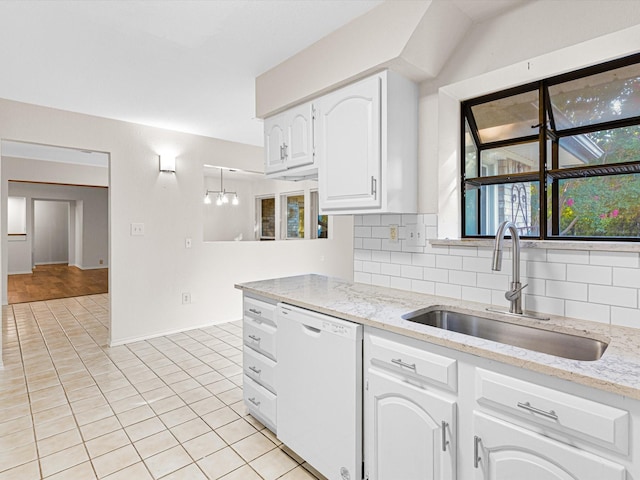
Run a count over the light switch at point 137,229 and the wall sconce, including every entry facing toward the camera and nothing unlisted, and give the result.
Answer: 2

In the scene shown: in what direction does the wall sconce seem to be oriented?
toward the camera

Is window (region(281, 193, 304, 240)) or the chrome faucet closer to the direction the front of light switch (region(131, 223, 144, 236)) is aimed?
the chrome faucet

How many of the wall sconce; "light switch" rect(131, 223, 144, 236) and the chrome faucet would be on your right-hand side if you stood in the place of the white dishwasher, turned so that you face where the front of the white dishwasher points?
2

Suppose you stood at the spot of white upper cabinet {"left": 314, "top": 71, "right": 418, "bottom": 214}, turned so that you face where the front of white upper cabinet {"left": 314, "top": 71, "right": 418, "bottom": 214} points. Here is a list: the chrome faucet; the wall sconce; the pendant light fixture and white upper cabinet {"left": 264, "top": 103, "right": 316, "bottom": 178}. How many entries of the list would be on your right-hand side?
3

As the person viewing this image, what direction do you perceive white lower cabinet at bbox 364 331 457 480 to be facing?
facing the viewer and to the left of the viewer

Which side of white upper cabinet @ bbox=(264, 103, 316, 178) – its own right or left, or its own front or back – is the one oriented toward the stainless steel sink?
left

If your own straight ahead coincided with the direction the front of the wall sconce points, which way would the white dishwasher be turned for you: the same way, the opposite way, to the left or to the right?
to the right

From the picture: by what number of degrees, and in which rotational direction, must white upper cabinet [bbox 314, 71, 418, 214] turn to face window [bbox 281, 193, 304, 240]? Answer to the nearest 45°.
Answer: approximately 135° to its right

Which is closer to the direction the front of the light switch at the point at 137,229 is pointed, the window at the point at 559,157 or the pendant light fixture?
the window

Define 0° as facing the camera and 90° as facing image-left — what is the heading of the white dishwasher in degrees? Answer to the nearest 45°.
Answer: approximately 45°

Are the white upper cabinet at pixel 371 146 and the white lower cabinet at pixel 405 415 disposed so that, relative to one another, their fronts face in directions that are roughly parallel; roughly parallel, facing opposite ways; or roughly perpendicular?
roughly parallel

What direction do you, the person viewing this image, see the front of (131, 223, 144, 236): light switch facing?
facing the viewer

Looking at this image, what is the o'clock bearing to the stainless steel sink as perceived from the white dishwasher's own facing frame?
The stainless steel sink is roughly at 8 o'clock from the white dishwasher.

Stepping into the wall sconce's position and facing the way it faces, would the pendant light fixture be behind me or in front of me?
behind

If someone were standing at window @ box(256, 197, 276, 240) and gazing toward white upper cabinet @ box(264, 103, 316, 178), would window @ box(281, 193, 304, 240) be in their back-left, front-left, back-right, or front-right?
front-left

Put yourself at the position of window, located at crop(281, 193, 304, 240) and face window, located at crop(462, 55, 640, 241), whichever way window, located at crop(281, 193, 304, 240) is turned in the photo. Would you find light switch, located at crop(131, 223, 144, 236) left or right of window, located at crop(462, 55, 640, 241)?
right
